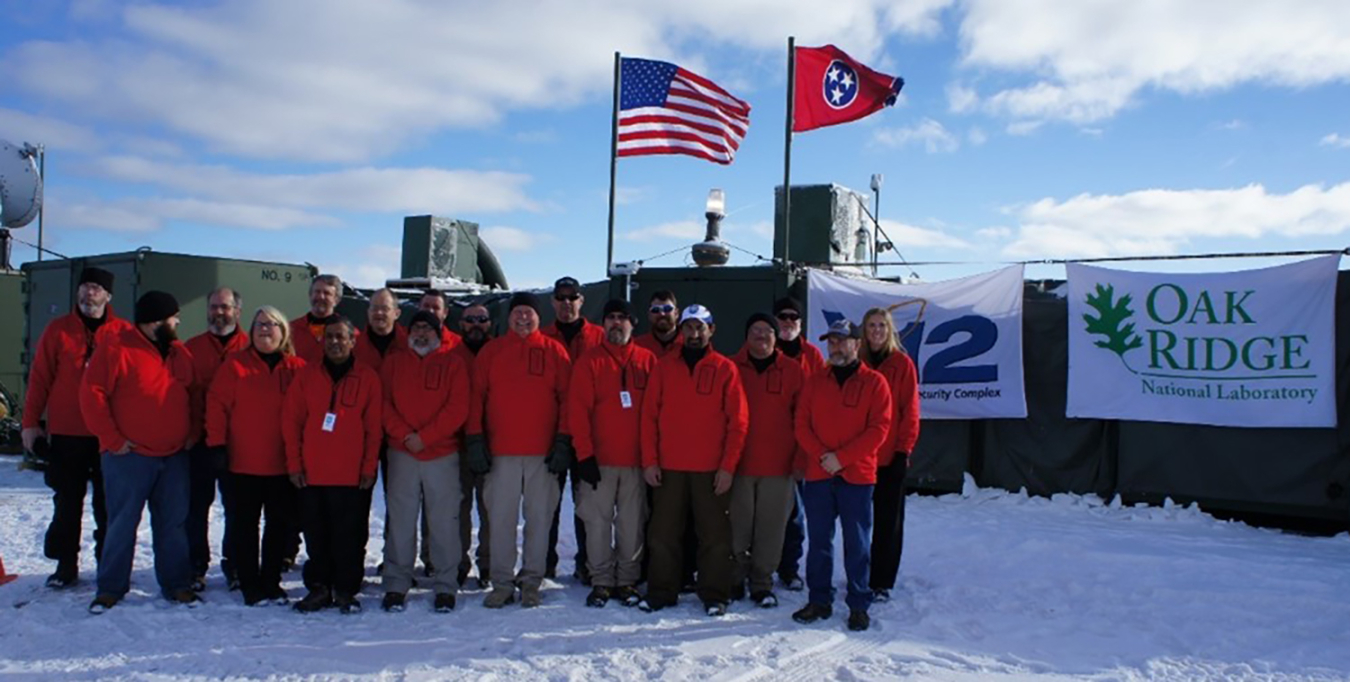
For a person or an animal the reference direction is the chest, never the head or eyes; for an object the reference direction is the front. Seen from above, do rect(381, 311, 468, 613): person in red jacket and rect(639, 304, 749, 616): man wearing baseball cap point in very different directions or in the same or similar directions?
same or similar directions

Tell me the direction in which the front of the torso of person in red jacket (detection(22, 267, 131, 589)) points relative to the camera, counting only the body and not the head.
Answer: toward the camera

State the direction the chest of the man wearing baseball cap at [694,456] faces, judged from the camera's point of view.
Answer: toward the camera

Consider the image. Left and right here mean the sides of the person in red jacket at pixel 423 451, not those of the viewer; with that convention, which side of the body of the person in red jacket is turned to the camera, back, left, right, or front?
front

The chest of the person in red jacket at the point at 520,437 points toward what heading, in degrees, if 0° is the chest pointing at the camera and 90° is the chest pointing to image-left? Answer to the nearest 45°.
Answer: approximately 0°

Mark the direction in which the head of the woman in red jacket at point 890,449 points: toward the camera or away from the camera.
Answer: toward the camera

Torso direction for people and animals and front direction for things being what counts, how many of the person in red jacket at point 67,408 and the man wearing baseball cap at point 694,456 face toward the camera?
2

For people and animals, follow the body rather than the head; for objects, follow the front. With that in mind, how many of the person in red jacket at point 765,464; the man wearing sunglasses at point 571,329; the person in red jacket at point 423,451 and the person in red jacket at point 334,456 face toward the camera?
4

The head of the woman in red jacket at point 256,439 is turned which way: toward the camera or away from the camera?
toward the camera

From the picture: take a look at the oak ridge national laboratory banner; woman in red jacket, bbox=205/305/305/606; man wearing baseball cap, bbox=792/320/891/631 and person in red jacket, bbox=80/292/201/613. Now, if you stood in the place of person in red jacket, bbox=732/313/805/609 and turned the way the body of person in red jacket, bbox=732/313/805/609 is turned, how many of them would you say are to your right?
2

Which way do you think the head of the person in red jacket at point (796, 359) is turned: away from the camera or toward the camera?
toward the camera

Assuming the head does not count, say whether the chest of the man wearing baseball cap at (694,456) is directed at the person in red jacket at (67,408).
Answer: no

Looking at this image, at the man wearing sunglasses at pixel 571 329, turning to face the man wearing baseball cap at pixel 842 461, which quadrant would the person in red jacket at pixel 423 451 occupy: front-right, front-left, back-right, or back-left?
back-right

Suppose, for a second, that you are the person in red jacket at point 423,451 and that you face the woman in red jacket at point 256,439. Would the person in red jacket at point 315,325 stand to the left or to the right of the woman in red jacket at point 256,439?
right

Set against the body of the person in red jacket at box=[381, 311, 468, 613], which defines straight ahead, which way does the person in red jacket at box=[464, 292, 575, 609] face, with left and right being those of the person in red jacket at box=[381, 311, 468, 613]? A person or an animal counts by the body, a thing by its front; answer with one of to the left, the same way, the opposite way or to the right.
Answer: the same way

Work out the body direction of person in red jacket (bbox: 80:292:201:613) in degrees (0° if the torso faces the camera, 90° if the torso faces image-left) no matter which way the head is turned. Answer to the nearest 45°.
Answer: approximately 315°

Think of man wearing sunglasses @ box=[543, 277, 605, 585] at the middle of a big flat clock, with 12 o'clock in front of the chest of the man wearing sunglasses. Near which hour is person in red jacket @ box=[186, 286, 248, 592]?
The person in red jacket is roughly at 3 o'clock from the man wearing sunglasses.

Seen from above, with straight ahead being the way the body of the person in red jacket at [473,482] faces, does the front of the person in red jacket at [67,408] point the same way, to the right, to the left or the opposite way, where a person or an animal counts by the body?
the same way

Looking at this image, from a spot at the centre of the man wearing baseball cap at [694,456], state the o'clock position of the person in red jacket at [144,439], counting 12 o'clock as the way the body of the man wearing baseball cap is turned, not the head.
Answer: The person in red jacket is roughly at 3 o'clock from the man wearing baseball cap.

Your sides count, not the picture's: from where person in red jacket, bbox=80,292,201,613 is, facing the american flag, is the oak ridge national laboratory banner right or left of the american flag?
right
